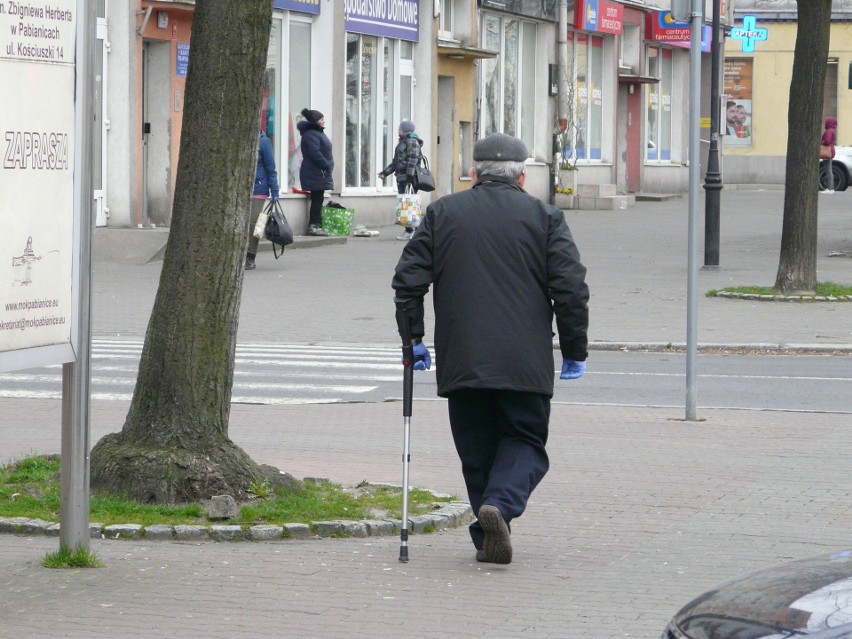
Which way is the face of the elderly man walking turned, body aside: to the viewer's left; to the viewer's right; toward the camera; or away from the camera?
away from the camera

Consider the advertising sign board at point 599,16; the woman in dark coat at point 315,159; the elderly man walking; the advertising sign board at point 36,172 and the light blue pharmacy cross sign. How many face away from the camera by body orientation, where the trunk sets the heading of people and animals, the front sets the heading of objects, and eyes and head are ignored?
1

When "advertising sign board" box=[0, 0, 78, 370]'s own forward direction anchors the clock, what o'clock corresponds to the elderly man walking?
The elderly man walking is roughly at 10 o'clock from the advertising sign board.

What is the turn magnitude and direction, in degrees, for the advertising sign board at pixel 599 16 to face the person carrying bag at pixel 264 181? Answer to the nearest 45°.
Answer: approximately 45° to its right

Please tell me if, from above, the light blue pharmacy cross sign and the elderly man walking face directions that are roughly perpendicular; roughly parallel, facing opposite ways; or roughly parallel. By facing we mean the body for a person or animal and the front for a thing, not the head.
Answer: roughly parallel, facing opposite ways

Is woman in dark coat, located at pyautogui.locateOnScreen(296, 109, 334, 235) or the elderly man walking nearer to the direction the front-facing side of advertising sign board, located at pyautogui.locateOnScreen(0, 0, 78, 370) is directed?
the elderly man walking

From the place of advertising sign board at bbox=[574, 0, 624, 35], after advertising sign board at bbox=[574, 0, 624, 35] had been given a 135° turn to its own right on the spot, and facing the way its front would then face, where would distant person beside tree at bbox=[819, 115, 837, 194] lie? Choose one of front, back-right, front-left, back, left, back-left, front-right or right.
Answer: back-right

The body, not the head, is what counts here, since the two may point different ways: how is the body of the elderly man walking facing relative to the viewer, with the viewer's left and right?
facing away from the viewer

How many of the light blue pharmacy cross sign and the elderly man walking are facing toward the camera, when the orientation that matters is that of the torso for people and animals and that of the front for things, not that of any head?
1

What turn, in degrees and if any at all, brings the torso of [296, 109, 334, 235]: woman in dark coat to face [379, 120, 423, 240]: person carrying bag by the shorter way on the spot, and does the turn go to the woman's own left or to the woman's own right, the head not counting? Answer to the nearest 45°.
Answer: approximately 45° to the woman's own left

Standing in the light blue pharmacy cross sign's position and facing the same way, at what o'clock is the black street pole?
The black street pole is roughly at 12 o'clock from the light blue pharmacy cross sign.

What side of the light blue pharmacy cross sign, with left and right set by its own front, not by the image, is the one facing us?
front

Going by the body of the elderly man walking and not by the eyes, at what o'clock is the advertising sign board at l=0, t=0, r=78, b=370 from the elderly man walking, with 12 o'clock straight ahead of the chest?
The advertising sign board is roughly at 8 o'clock from the elderly man walking.
